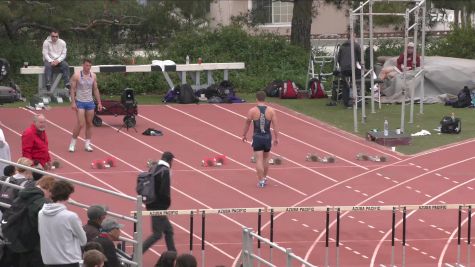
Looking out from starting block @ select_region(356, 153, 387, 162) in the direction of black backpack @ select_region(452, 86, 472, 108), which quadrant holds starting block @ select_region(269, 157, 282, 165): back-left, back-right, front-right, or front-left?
back-left

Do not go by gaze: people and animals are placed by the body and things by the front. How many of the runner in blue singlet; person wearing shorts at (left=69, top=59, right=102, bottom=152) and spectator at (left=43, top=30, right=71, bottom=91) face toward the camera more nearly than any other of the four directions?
2

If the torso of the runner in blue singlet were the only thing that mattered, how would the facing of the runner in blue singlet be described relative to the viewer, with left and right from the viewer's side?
facing away from the viewer

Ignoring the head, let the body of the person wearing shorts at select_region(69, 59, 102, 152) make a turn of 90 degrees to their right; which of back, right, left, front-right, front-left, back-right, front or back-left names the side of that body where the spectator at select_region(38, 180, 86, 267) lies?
left

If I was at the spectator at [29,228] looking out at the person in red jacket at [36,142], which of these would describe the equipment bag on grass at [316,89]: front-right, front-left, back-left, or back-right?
front-right

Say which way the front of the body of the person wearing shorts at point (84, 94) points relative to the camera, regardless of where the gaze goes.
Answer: toward the camera

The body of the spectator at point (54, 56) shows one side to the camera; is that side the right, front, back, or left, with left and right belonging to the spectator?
front

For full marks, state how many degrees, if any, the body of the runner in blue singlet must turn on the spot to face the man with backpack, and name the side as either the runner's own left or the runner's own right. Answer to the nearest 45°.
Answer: approximately 180°

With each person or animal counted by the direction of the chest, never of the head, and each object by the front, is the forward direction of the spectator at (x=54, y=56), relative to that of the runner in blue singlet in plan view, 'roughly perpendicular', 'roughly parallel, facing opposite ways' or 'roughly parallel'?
roughly parallel, facing opposite ways

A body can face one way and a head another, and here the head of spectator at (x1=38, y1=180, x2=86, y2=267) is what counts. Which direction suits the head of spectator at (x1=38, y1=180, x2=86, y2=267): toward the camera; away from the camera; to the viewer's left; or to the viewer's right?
away from the camera

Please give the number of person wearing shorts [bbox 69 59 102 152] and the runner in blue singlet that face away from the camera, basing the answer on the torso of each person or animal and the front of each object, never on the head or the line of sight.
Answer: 1

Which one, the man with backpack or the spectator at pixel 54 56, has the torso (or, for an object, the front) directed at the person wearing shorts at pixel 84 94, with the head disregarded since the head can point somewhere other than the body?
the spectator

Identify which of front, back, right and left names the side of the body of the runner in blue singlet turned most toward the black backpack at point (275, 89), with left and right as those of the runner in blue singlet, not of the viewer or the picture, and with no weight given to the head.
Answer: front

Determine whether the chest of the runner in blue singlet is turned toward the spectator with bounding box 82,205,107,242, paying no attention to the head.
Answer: no

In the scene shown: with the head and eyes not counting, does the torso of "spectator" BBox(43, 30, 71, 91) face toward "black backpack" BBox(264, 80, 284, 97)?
no

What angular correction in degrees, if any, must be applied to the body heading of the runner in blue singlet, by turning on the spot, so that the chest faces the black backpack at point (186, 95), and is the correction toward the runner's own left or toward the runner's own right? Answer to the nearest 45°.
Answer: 0° — they already face it
